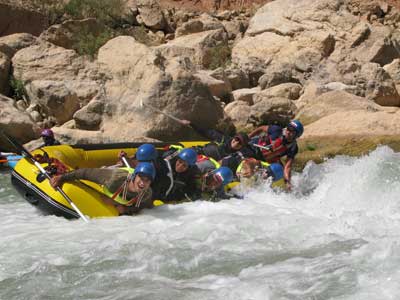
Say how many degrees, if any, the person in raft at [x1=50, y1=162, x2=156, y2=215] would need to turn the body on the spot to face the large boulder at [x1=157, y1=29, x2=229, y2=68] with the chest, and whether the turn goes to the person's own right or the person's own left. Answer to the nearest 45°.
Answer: approximately 135° to the person's own left

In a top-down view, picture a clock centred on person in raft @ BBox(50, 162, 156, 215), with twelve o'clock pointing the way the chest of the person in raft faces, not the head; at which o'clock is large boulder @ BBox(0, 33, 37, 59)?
The large boulder is roughly at 5 o'clock from the person in raft.

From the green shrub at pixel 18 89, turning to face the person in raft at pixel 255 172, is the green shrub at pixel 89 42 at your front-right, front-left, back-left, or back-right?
back-left

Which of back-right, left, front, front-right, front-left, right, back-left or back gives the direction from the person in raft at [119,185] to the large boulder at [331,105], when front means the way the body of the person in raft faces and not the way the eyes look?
left

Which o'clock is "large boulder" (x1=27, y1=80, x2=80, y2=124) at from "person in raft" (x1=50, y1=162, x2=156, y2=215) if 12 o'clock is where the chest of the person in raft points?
The large boulder is roughly at 7 o'clock from the person in raft.

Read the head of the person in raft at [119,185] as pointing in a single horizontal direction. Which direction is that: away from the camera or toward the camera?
toward the camera

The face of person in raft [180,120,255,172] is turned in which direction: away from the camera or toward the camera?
toward the camera

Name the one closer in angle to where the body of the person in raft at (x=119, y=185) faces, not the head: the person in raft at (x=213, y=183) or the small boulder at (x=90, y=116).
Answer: the person in raft

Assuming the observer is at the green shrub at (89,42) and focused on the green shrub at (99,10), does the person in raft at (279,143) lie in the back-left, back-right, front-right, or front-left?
back-right

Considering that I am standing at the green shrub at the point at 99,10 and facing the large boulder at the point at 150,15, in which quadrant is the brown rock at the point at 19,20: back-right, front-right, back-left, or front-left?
back-right
